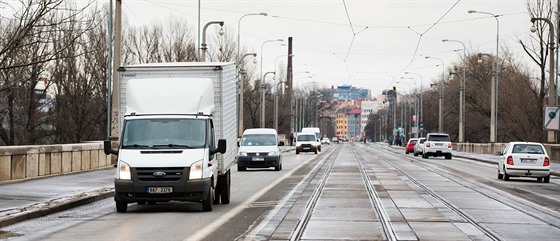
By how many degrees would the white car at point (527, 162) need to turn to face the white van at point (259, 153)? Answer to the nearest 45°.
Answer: approximately 90° to its left

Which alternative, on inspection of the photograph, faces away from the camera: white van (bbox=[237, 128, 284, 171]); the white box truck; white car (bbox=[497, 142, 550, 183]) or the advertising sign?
white car (bbox=[497, 142, 550, 183])

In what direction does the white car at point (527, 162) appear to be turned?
away from the camera

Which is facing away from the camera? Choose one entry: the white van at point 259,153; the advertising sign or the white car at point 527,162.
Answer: the white car at point 527,162

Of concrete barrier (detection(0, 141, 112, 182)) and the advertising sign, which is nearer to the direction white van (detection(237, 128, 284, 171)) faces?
the concrete barrier

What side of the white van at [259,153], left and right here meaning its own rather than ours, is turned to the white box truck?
front

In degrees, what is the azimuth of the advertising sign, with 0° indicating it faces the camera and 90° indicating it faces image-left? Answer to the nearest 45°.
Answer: approximately 0°

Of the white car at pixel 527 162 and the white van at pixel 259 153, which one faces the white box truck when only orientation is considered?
the white van at pixel 259 153

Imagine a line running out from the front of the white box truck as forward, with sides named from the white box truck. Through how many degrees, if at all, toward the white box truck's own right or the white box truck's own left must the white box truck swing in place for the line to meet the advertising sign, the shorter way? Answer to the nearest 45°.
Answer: approximately 135° to the white box truck's own left
